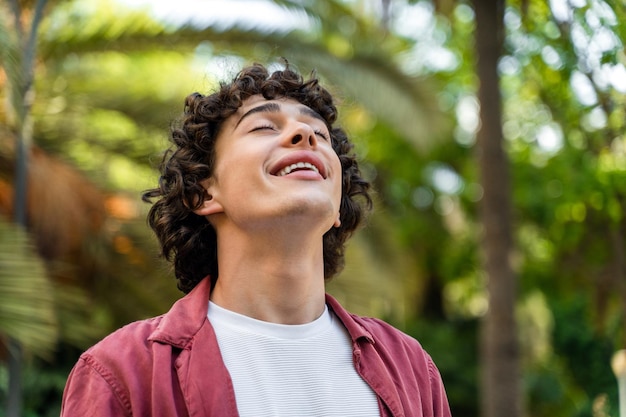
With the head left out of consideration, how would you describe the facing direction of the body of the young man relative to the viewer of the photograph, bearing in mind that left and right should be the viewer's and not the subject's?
facing the viewer and to the right of the viewer

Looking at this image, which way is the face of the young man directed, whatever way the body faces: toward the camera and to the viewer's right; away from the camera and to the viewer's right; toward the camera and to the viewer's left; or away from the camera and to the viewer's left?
toward the camera and to the viewer's right
